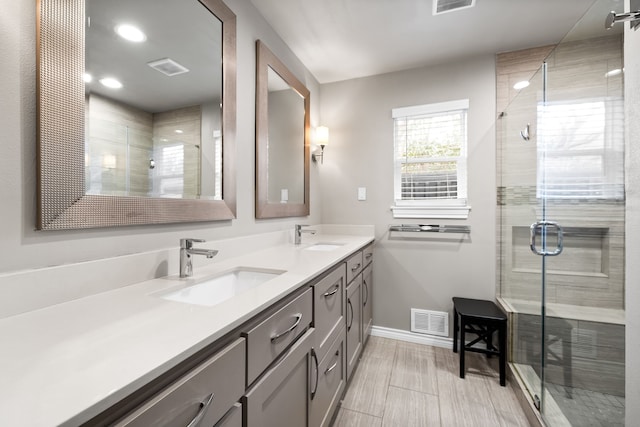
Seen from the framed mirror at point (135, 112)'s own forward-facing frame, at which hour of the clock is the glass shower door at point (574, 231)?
The glass shower door is roughly at 11 o'clock from the framed mirror.

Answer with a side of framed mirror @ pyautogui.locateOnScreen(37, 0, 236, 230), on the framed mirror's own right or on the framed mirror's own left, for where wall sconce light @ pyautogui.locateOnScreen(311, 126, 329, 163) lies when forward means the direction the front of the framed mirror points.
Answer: on the framed mirror's own left

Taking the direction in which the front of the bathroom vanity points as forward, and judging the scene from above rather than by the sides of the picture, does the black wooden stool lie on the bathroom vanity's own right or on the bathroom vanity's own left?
on the bathroom vanity's own left

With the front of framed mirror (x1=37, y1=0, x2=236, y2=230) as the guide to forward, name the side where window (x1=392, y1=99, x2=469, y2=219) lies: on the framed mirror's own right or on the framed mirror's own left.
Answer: on the framed mirror's own left

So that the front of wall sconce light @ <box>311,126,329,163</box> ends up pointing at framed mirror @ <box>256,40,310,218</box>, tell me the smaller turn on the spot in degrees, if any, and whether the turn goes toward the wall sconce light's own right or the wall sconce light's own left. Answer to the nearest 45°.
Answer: approximately 90° to the wall sconce light's own right

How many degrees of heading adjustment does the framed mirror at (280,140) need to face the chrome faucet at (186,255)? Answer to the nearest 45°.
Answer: approximately 90° to its right

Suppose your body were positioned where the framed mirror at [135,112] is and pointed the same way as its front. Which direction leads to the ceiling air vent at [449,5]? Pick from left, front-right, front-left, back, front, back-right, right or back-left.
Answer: front-left

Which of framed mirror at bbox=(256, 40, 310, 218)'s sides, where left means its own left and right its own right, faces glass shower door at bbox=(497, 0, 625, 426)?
front

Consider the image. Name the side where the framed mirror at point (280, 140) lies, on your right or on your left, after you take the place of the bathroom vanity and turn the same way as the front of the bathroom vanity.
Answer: on your left

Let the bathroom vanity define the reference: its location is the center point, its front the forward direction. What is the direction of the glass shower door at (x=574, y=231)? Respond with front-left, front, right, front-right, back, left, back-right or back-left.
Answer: front-left
